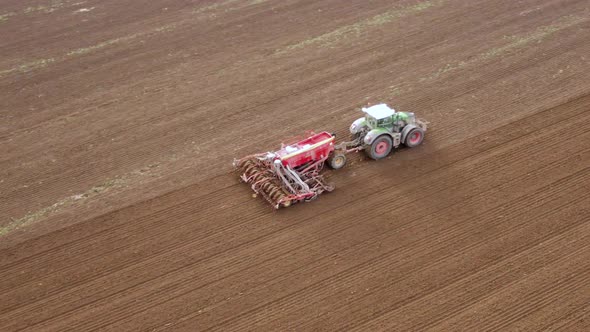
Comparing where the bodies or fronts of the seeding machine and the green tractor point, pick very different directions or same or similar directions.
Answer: same or similar directions

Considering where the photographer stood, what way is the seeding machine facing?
facing away from the viewer and to the right of the viewer

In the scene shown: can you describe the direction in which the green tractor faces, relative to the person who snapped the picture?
facing away from the viewer and to the right of the viewer
